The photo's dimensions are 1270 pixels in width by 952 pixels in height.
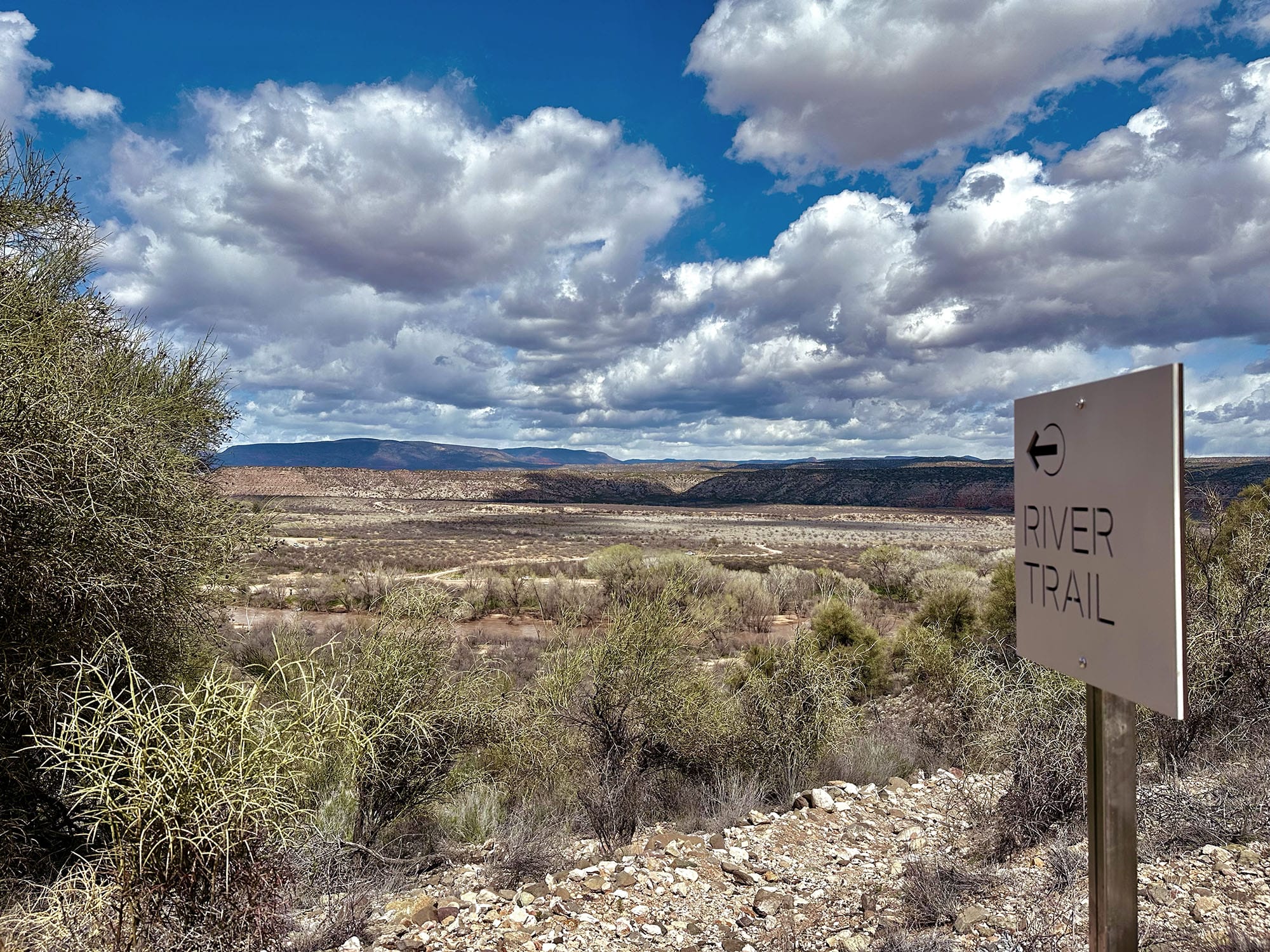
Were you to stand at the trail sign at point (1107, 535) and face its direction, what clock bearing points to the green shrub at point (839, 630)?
The green shrub is roughly at 4 o'clock from the trail sign.

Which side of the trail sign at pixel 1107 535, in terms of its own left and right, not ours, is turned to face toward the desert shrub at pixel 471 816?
right

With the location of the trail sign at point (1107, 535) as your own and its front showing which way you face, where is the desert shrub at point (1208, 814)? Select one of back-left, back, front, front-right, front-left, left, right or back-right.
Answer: back-right

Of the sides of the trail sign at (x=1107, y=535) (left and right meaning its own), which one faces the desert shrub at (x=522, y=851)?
right

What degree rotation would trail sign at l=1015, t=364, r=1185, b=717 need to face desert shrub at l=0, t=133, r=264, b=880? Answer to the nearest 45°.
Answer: approximately 45° to its right

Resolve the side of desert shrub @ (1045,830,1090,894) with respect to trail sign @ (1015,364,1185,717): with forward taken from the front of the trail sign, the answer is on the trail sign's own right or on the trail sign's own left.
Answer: on the trail sign's own right

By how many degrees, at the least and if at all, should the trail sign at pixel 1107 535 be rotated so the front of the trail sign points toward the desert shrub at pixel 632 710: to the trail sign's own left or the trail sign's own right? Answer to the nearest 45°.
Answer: approximately 90° to the trail sign's own right

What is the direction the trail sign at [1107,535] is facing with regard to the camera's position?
facing the viewer and to the left of the viewer

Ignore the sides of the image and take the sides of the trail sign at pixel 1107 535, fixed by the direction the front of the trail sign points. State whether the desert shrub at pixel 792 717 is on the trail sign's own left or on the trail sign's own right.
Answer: on the trail sign's own right

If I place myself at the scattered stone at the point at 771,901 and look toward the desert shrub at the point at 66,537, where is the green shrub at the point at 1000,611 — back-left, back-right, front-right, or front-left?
back-right

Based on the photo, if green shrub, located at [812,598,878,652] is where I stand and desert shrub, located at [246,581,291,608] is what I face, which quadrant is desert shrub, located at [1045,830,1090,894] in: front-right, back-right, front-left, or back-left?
back-left

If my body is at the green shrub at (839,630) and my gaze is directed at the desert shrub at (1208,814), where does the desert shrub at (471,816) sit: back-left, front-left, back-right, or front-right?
front-right

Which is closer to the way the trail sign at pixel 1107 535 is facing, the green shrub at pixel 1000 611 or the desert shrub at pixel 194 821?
the desert shrub

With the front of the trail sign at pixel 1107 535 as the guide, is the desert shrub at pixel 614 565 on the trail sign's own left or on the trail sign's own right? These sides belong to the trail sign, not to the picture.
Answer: on the trail sign's own right

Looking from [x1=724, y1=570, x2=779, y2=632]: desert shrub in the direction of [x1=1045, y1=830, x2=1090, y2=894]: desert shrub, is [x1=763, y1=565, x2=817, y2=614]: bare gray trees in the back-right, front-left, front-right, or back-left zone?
back-left
